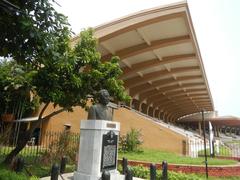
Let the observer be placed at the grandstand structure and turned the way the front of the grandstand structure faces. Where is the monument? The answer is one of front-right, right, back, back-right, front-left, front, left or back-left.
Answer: right

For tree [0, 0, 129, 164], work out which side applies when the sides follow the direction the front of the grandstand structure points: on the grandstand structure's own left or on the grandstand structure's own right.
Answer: on the grandstand structure's own right

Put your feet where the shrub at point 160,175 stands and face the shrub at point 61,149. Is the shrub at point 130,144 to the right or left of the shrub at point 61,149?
right

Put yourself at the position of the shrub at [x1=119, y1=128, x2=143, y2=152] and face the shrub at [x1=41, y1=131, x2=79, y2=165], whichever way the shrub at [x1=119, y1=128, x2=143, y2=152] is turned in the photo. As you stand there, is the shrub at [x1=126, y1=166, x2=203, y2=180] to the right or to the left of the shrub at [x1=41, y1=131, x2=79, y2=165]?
left

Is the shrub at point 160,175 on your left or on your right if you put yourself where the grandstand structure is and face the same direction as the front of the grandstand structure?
on your right

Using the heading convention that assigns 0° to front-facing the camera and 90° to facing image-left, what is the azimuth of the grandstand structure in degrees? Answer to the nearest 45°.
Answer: approximately 270°
